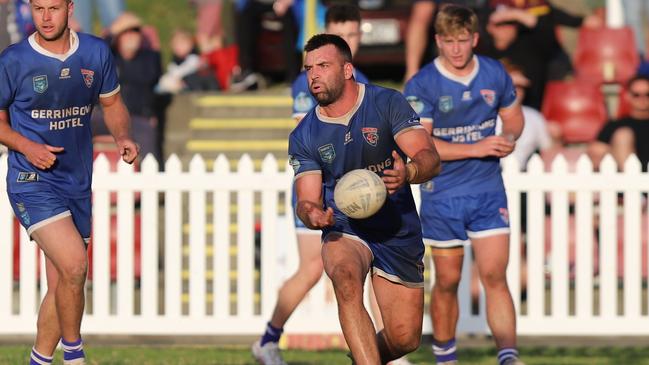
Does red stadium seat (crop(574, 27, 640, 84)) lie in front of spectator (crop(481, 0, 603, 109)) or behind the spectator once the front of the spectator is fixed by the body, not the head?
behind

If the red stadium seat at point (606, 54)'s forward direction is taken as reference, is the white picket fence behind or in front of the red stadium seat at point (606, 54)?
in front

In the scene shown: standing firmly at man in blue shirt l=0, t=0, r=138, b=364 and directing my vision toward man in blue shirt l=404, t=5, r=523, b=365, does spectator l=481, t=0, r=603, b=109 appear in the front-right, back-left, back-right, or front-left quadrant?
front-left

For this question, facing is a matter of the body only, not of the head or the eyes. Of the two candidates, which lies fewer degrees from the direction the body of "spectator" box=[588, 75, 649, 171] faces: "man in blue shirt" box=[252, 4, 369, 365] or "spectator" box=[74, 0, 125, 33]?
the man in blue shirt

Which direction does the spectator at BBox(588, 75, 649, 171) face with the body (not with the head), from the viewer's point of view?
toward the camera

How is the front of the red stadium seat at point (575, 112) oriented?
toward the camera

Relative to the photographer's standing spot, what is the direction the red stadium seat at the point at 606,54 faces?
facing the viewer

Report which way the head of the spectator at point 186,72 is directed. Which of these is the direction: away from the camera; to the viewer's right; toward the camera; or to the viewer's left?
toward the camera
